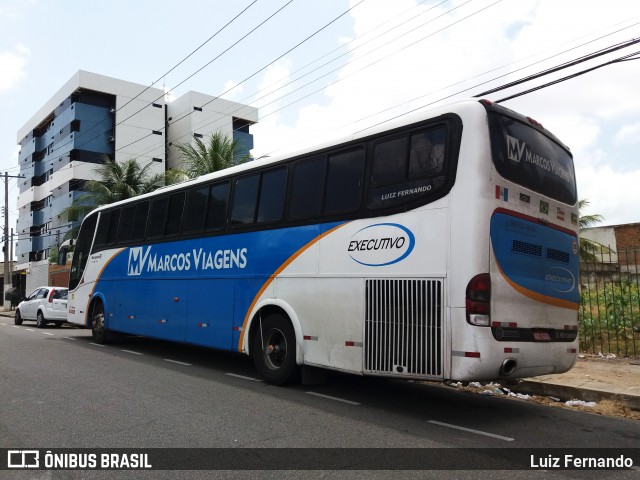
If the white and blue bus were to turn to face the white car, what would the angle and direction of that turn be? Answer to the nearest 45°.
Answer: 0° — it already faces it

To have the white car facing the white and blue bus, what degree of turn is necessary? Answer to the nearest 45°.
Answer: approximately 135° to its left

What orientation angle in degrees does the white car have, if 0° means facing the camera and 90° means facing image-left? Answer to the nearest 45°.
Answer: approximately 135°

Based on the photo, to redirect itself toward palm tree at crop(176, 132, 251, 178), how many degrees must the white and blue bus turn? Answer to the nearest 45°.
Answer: approximately 45° to its right

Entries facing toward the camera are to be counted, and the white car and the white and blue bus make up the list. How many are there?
0

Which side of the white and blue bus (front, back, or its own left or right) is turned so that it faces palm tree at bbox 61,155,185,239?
front

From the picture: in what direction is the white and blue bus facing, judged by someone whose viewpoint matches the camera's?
facing away from the viewer and to the left of the viewer
